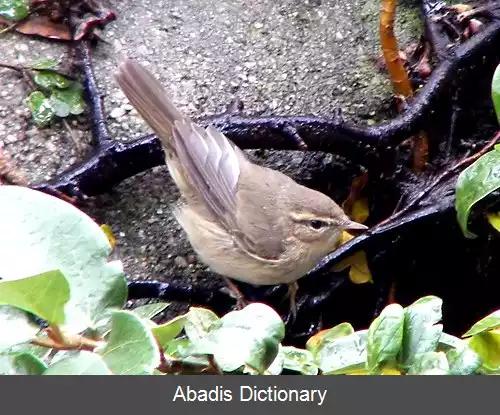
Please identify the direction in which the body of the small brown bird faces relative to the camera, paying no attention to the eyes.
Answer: to the viewer's right

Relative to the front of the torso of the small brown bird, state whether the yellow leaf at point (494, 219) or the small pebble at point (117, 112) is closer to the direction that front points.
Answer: the yellow leaf

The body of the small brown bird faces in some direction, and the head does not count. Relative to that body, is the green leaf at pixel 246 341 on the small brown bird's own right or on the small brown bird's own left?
on the small brown bird's own right

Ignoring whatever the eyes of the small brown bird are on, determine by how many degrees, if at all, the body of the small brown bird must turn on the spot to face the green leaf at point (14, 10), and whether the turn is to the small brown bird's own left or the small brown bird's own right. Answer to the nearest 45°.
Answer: approximately 135° to the small brown bird's own left

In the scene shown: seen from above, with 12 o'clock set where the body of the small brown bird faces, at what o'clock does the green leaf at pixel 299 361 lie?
The green leaf is roughly at 3 o'clock from the small brown bird.

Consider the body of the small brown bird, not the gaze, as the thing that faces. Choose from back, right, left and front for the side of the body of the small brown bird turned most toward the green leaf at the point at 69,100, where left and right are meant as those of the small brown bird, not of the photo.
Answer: back

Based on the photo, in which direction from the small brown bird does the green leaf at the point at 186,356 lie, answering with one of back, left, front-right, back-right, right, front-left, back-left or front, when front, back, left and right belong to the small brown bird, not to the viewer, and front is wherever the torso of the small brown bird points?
right

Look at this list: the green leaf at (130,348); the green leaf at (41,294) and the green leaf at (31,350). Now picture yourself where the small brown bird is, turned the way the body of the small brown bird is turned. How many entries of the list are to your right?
3

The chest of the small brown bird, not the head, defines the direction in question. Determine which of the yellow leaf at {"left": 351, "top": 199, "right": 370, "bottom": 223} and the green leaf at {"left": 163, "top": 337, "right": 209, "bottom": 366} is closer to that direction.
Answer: the yellow leaf

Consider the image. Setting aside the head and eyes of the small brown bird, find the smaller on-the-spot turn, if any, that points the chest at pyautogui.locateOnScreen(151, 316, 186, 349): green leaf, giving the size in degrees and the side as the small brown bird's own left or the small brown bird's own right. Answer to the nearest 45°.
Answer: approximately 90° to the small brown bird's own right

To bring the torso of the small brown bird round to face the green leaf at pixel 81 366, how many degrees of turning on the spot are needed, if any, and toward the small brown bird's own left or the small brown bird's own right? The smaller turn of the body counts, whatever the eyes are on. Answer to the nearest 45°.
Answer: approximately 90° to the small brown bird's own right

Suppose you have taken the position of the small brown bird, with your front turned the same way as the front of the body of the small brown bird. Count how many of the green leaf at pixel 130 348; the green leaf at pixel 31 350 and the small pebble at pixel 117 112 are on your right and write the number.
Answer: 2

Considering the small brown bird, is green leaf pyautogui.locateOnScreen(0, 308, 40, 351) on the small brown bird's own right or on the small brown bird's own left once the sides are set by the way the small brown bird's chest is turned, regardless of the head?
on the small brown bird's own right
